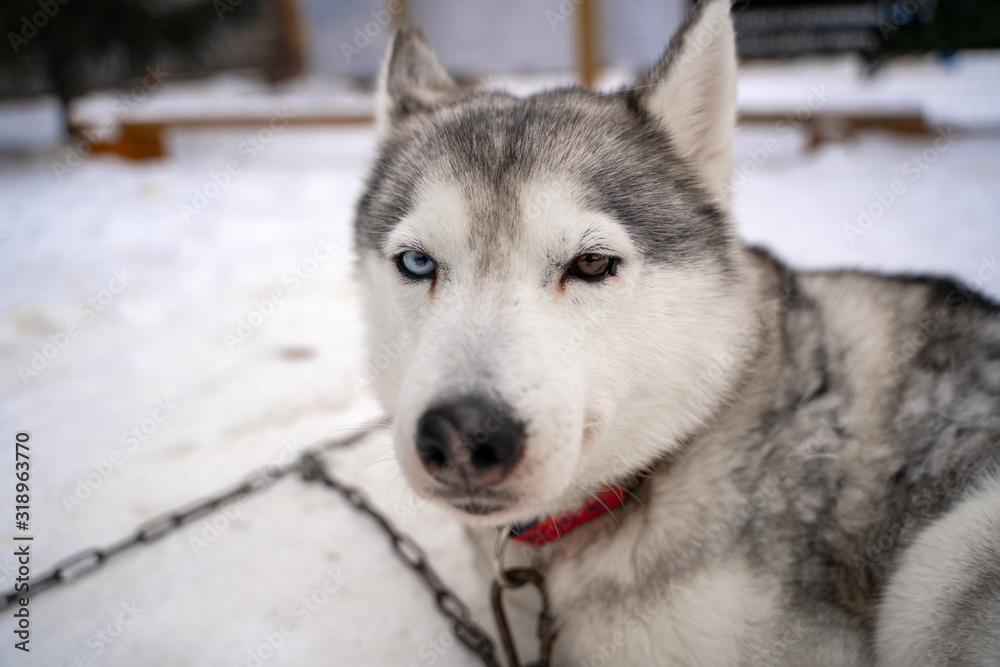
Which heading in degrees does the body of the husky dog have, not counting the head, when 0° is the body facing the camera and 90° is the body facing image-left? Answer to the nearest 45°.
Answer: approximately 45°

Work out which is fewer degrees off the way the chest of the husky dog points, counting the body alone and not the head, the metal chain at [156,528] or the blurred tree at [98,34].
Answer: the metal chain

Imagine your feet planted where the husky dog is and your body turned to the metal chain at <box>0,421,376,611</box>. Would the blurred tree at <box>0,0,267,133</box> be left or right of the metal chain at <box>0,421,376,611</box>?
right

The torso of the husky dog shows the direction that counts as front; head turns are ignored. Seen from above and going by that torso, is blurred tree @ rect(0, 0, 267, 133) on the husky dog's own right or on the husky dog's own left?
on the husky dog's own right

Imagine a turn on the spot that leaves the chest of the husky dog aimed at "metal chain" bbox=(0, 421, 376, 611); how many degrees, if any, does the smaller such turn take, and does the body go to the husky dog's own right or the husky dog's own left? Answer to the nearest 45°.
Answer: approximately 45° to the husky dog's own right
